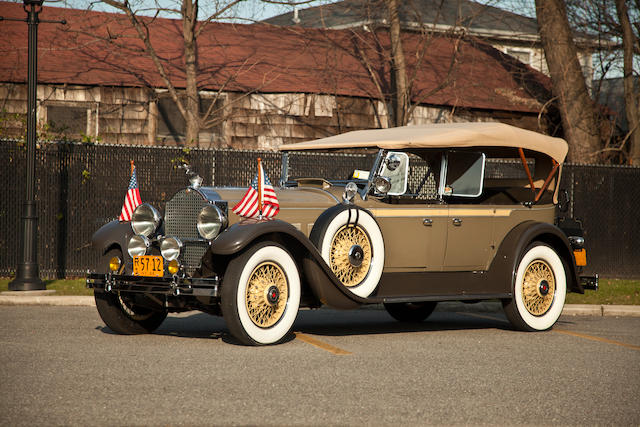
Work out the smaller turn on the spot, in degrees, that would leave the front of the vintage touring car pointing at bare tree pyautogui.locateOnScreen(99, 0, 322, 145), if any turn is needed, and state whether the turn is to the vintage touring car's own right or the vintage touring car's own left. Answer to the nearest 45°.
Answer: approximately 135° to the vintage touring car's own right

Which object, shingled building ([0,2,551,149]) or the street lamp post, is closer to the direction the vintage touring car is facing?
the street lamp post

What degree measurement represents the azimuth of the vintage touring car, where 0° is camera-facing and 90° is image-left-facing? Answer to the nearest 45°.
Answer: approximately 45°

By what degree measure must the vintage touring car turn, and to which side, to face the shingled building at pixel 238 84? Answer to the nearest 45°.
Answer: approximately 135° to its right

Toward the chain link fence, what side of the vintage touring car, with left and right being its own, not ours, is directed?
right

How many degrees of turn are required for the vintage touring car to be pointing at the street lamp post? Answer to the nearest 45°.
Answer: approximately 90° to its right
